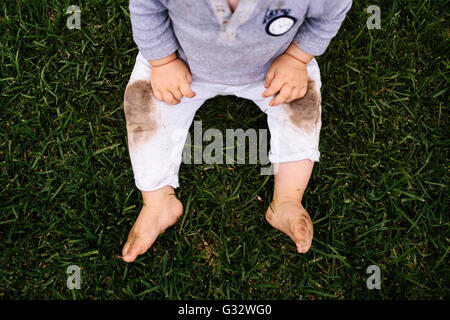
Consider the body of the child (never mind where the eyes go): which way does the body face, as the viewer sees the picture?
toward the camera
